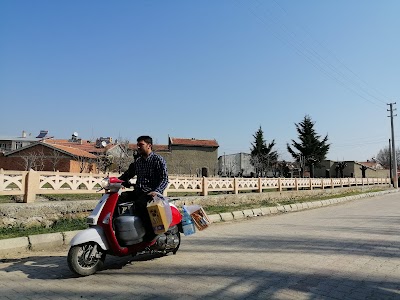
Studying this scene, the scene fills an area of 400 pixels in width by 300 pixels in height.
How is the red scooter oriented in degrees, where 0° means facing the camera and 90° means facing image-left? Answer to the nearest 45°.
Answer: approximately 45°

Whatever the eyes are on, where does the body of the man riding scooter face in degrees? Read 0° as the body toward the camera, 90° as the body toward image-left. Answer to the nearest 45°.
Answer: approximately 45°

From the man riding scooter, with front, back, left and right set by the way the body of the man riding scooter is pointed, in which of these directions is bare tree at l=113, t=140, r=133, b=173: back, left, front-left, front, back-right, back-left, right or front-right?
back-right

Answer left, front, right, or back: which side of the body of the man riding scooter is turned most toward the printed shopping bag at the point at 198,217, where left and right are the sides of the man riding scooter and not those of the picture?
back

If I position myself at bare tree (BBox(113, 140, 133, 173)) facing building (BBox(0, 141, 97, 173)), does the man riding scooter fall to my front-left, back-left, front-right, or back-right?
back-left
